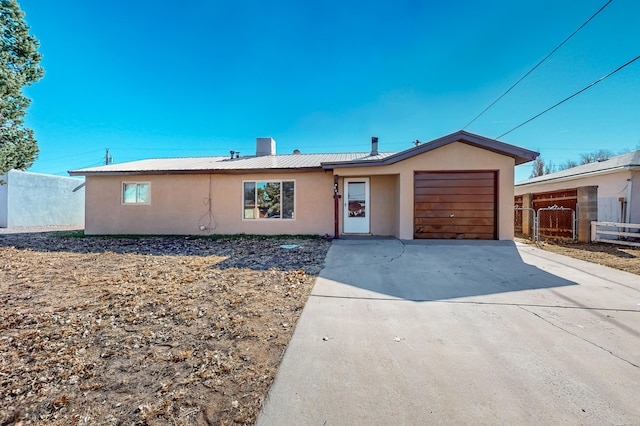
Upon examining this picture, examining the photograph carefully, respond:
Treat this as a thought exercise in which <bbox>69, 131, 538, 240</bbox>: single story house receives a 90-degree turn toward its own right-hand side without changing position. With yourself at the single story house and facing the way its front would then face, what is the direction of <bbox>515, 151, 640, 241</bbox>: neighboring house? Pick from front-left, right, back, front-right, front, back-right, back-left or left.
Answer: back

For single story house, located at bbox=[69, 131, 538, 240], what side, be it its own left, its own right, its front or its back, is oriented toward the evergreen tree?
right

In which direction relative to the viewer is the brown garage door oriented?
toward the camera

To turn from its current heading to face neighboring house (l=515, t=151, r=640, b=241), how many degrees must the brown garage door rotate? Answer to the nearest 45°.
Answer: approximately 135° to its left

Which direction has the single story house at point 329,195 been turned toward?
toward the camera
